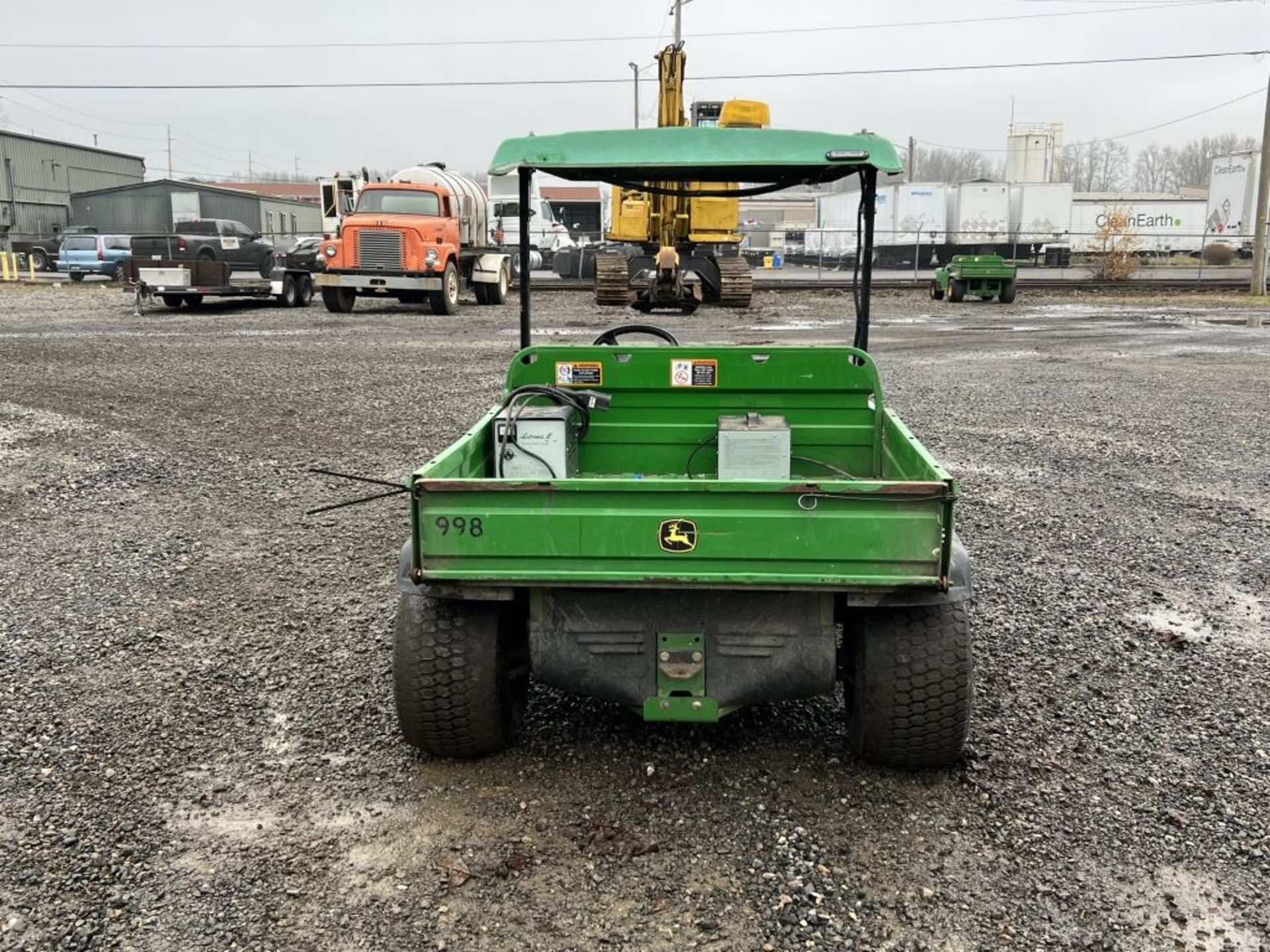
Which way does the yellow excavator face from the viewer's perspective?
toward the camera

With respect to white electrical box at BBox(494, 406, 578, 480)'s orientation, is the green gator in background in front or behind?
behind

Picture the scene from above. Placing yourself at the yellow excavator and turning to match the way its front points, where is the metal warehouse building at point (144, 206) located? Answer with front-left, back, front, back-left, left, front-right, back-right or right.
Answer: back-right

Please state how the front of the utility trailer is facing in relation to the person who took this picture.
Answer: facing the viewer and to the left of the viewer

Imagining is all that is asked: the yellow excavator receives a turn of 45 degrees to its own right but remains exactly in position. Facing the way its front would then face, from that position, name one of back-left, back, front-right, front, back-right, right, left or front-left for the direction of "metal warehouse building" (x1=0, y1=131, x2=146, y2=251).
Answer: right

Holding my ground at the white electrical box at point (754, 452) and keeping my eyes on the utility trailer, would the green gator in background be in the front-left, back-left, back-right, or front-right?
front-right

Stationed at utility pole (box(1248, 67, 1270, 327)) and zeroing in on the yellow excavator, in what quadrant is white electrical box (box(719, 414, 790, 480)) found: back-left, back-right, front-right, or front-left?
front-left

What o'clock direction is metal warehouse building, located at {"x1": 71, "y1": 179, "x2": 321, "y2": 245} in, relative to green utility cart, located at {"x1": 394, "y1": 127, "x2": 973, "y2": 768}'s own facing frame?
The metal warehouse building is roughly at 11 o'clock from the green utility cart.

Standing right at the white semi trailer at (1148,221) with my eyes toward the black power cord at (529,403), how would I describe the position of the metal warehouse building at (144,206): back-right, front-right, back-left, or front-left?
front-right

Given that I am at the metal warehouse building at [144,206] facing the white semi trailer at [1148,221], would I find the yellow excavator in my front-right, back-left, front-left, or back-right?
front-right

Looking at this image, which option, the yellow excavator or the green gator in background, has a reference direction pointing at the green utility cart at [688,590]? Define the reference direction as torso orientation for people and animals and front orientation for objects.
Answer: the yellow excavator

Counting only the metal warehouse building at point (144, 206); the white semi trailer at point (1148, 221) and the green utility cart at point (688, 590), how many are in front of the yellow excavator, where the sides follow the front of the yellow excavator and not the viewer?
1

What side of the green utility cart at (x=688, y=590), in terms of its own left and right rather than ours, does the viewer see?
back

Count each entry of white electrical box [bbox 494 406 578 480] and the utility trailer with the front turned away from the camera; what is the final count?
0

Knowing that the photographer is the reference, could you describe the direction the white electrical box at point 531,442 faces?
facing the viewer
